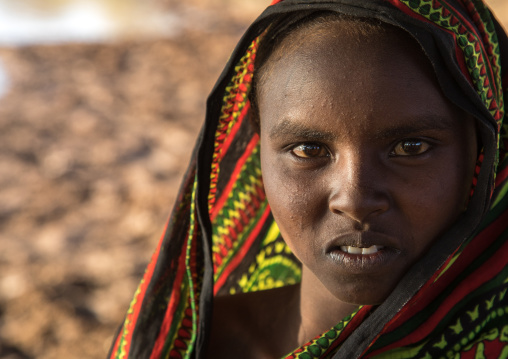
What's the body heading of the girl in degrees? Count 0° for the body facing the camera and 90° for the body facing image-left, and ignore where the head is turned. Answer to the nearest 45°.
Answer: approximately 0°
